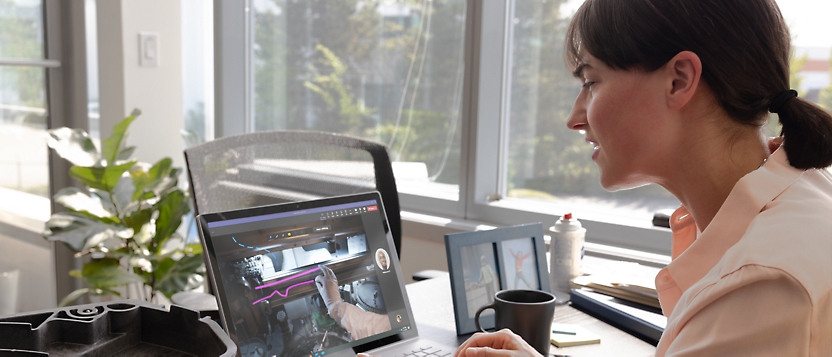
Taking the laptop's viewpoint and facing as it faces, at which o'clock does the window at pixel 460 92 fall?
The window is roughly at 8 o'clock from the laptop.

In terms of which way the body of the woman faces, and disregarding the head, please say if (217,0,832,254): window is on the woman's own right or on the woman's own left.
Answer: on the woman's own right

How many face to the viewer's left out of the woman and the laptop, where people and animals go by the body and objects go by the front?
1

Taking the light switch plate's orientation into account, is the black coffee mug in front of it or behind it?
in front

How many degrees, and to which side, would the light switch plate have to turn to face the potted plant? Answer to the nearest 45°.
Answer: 0° — it already faces it

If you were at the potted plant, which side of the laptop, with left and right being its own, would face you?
back

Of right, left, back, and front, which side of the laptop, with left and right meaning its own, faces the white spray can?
left

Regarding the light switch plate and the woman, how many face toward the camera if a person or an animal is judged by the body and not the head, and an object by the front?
1

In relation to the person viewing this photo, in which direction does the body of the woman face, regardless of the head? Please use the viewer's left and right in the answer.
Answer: facing to the left of the viewer

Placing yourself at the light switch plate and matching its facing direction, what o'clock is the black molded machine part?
The black molded machine part is roughly at 12 o'clock from the light switch plate.

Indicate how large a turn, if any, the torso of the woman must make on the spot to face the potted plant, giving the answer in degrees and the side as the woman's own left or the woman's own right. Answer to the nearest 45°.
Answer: approximately 45° to the woman's own right

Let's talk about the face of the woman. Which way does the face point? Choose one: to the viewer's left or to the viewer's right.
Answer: to the viewer's left

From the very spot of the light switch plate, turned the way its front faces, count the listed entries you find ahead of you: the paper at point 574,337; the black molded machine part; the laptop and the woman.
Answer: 4

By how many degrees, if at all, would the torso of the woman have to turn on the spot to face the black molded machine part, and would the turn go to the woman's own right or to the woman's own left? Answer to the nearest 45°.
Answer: approximately 45° to the woman's own left

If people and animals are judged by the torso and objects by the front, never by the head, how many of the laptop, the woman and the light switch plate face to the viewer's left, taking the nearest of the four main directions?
1

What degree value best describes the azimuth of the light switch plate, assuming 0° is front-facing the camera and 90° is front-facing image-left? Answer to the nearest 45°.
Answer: approximately 0°
